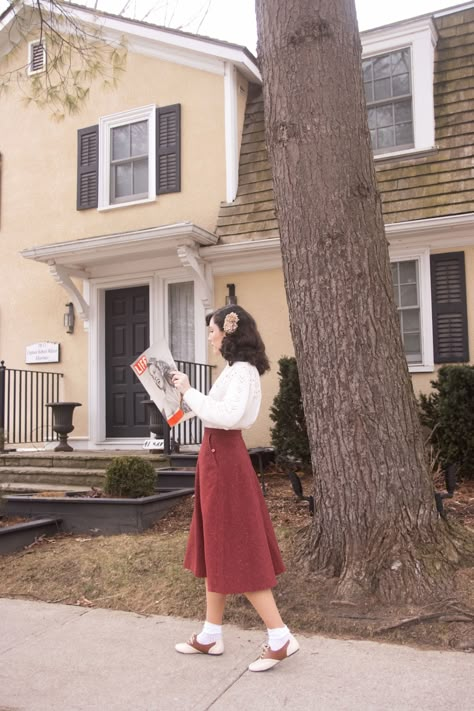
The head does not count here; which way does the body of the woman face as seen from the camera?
to the viewer's left

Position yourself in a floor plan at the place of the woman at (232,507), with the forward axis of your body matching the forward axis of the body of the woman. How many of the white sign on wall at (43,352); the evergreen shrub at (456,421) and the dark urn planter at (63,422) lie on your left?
0

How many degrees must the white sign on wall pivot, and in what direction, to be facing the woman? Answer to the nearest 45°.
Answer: approximately 45° to its left

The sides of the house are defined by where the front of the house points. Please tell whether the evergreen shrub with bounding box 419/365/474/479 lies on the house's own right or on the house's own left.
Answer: on the house's own left

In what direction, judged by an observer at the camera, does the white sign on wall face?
facing the viewer and to the left of the viewer

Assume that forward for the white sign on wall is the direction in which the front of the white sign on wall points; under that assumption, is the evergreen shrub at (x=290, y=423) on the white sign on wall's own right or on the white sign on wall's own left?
on the white sign on wall's own left

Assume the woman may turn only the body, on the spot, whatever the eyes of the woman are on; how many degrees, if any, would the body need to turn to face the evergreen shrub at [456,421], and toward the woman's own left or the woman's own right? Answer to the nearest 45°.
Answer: approximately 135° to the woman's own right

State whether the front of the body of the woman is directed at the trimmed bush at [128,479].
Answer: no

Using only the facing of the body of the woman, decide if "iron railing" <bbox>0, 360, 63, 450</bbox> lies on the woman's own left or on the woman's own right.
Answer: on the woman's own right

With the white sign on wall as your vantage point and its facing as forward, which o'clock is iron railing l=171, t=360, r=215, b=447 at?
The iron railing is roughly at 9 o'clock from the white sign on wall.

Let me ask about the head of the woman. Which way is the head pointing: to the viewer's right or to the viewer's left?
to the viewer's left

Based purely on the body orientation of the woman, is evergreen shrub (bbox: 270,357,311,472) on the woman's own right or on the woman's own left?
on the woman's own right

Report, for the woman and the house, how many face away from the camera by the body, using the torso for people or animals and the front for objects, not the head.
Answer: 0

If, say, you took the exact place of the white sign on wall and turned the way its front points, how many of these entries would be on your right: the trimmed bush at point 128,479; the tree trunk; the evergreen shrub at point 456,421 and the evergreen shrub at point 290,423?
0
